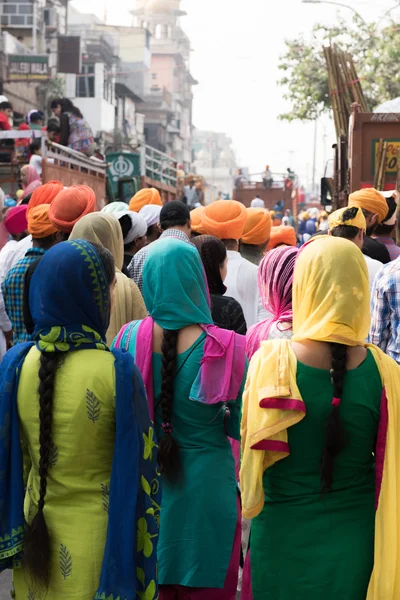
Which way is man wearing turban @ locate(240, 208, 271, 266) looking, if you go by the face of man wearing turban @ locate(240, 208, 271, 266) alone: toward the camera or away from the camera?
away from the camera

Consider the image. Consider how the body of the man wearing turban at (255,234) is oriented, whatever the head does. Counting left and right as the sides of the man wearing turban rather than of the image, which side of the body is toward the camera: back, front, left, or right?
back

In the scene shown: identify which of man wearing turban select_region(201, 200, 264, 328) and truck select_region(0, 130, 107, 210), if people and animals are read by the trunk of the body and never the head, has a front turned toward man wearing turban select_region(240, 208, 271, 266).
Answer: man wearing turban select_region(201, 200, 264, 328)

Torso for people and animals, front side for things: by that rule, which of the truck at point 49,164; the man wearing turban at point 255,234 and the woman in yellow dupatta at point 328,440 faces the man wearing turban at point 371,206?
the woman in yellow dupatta

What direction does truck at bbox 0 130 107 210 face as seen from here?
away from the camera

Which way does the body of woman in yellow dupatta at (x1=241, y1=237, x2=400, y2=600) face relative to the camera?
away from the camera

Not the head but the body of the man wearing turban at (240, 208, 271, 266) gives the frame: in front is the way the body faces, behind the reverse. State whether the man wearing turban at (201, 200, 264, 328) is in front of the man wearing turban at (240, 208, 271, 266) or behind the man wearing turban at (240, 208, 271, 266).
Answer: behind

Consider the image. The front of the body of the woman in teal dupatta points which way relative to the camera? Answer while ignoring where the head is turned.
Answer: away from the camera

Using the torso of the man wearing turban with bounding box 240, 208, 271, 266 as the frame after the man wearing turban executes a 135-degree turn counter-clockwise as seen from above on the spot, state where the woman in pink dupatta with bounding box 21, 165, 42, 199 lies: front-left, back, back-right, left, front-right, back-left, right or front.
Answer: right

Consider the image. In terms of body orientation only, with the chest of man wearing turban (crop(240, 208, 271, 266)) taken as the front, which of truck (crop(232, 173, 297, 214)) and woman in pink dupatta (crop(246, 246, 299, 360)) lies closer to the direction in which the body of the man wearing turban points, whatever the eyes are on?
the truck

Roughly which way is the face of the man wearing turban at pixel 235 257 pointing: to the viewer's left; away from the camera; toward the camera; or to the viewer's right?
away from the camera

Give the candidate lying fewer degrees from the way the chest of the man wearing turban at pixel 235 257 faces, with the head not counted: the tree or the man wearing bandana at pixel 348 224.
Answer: the tree

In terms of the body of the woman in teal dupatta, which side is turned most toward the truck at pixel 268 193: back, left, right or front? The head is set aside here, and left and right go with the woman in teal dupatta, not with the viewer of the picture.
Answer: front

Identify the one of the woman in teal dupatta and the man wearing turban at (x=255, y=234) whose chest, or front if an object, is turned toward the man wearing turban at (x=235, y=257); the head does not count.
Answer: the woman in teal dupatta

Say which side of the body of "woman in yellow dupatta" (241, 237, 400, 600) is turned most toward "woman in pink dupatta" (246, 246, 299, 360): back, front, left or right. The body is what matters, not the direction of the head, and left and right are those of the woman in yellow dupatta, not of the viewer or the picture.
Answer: front

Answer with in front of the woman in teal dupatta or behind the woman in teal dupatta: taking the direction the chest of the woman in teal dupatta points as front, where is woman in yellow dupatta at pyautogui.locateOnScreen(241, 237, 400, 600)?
behind

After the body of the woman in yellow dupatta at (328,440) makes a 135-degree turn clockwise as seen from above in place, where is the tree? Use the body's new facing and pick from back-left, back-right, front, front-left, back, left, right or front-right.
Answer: back-left
